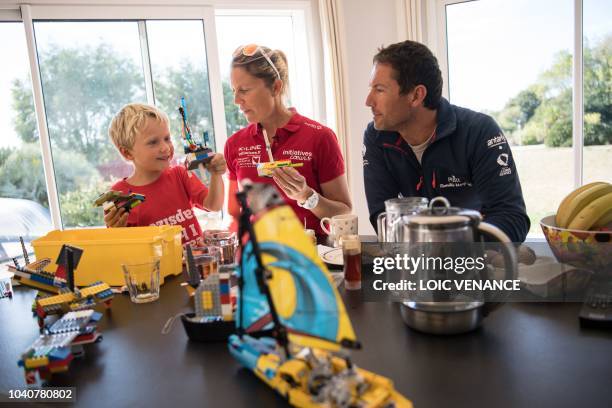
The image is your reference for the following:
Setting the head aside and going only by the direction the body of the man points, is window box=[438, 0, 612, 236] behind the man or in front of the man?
behind

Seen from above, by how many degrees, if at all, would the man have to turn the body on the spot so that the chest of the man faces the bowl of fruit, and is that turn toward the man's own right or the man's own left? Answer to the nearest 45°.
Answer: approximately 90° to the man's own left

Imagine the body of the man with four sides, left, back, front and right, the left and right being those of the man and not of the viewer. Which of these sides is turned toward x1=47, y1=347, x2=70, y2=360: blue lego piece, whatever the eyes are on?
front

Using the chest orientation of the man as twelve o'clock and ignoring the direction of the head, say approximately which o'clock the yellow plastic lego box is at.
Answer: The yellow plastic lego box is roughly at 12 o'clock from the man.

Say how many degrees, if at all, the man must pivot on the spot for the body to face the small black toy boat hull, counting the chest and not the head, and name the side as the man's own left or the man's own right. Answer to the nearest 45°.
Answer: approximately 45° to the man's own left

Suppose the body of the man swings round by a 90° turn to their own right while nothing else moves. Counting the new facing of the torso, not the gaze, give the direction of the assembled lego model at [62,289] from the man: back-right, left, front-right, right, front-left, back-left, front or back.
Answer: left

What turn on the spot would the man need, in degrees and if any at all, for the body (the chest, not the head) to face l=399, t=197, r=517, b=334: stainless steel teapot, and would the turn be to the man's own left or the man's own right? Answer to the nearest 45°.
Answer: approximately 45° to the man's own left

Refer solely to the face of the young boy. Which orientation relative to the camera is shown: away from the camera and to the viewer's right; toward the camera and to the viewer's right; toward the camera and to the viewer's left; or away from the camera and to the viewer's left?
toward the camera and to the viewer's right

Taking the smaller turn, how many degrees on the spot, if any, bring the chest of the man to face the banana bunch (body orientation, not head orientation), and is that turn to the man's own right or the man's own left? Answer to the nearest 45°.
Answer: approximately 90° to the man's own left

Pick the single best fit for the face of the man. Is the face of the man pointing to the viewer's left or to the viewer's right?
to the viewer's left

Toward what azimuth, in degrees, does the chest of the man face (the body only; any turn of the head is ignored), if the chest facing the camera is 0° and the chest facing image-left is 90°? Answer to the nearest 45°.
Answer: approximately 45°

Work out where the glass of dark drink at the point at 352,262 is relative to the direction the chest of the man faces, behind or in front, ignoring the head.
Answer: in front
